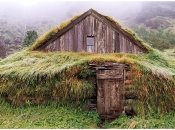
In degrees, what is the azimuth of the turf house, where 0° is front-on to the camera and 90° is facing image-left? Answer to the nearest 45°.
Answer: approximately 0°
